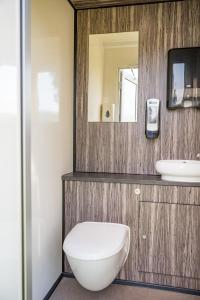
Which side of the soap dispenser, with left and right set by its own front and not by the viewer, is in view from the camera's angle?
front

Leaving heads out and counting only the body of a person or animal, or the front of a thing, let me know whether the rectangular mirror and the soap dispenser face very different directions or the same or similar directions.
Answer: same or similar directions

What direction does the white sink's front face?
toward the camera

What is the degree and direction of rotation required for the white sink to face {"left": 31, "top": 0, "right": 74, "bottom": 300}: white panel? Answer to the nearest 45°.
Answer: approximately 90° to its right

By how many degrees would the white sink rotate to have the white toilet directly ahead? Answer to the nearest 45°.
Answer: approximately 45° to its right

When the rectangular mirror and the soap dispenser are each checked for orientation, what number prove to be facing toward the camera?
2

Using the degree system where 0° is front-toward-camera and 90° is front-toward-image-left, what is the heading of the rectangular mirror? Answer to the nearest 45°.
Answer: approximately 0°

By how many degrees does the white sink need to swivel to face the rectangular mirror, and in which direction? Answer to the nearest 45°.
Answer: approximately 135° to its right

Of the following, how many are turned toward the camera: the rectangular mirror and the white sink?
2

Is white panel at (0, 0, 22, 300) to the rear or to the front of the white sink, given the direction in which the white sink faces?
to the front

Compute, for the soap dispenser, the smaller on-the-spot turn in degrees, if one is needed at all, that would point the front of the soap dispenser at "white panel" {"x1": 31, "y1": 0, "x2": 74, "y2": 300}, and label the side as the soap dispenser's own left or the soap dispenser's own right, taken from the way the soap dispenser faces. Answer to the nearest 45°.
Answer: approximately 45° to the soap dispenser's own right
